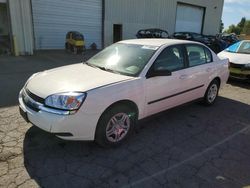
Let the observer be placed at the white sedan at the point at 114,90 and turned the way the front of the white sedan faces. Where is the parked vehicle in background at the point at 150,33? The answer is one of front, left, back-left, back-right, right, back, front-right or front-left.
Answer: back-right

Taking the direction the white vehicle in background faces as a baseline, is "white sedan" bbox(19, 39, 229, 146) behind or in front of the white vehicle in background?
in front

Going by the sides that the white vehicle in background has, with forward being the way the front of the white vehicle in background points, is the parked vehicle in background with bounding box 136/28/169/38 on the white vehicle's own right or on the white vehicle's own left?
on the white vehicle's own right

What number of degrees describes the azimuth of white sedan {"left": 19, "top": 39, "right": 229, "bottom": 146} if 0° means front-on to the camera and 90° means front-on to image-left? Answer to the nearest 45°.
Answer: approximately 45°

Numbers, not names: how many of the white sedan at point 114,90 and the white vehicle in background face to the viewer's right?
0

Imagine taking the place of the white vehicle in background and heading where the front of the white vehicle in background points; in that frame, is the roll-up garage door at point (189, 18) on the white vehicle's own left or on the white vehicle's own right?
on the white vehicle's own right

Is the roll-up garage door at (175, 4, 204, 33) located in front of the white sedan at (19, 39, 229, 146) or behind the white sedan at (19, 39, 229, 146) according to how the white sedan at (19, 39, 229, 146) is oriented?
behind

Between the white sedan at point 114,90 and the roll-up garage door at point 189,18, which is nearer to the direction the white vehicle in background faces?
the white sedan

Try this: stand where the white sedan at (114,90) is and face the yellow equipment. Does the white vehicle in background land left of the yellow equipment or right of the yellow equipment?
right

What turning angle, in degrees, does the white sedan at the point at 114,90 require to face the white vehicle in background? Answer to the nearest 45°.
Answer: approximately 180°

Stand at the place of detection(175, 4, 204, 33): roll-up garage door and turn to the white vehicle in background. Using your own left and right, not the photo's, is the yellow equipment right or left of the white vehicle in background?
right
